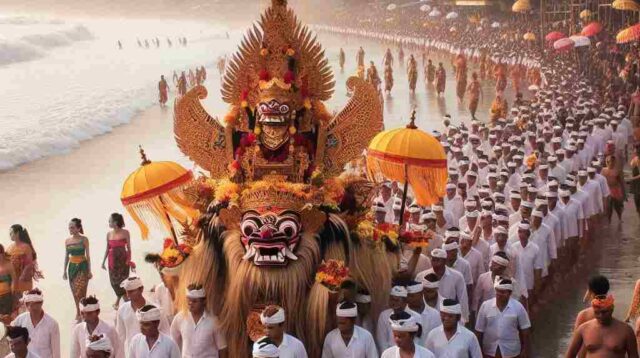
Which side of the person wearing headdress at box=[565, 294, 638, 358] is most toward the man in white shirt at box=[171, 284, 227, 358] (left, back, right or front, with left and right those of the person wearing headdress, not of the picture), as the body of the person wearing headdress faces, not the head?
right

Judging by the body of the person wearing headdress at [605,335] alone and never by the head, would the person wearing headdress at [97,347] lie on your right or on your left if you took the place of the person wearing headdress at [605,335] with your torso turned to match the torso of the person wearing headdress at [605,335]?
on your right

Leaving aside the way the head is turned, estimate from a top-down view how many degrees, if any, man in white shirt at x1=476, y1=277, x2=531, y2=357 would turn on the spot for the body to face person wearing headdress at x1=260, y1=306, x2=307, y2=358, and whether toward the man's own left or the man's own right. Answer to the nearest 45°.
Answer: approximately 45° to the man's own right

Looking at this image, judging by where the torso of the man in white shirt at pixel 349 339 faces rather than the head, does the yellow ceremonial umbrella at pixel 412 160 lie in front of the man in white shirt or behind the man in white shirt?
behind

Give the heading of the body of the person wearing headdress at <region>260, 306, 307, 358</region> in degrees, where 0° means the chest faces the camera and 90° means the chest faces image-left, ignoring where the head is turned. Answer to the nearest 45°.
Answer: approximately 45°

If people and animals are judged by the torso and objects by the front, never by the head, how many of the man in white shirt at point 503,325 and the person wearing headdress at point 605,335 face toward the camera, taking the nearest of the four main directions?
2

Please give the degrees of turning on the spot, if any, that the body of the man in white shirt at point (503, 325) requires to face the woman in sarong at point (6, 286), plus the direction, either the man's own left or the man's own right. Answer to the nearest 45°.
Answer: approximately 90° to the man's own right

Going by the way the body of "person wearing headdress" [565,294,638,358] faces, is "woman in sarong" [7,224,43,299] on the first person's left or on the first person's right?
on the first person's right

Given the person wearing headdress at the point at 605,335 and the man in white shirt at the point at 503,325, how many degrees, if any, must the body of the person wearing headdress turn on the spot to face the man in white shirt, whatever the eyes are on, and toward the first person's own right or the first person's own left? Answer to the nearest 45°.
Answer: approximately 135° to the first person's own right

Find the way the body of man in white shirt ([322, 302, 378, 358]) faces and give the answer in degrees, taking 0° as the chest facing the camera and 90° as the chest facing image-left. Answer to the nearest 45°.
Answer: approximately 0°

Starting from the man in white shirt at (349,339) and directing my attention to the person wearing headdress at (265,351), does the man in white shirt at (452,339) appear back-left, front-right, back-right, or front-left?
back-left
